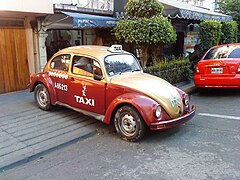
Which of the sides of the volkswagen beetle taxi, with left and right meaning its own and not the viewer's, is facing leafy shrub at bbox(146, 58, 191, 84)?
left

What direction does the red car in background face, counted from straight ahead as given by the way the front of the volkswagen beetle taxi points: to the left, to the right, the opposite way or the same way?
to the left

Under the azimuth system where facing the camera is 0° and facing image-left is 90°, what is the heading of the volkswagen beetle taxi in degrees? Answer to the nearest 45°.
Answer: approximately 315°

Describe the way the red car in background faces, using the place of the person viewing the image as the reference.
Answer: facing away from the viewer and to the right of the viewer

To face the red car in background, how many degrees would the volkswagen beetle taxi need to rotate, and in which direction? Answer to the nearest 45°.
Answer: approximately 90° to its left

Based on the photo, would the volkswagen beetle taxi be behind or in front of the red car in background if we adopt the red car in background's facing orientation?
behind
